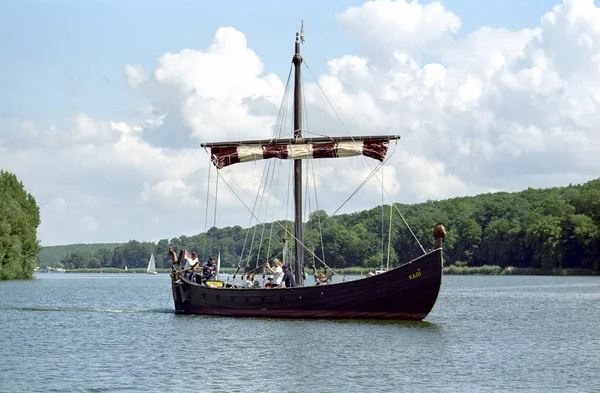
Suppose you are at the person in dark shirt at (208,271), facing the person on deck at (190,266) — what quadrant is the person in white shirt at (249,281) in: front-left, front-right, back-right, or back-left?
back-left

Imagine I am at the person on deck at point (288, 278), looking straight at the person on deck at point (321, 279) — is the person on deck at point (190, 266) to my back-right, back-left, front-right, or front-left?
back-left

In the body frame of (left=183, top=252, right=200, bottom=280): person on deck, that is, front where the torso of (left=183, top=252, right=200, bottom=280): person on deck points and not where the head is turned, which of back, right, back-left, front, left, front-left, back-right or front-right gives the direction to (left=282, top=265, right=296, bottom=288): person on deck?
front-right

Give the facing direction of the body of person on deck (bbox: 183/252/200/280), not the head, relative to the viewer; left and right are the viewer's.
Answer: facing to the right of the viewer
